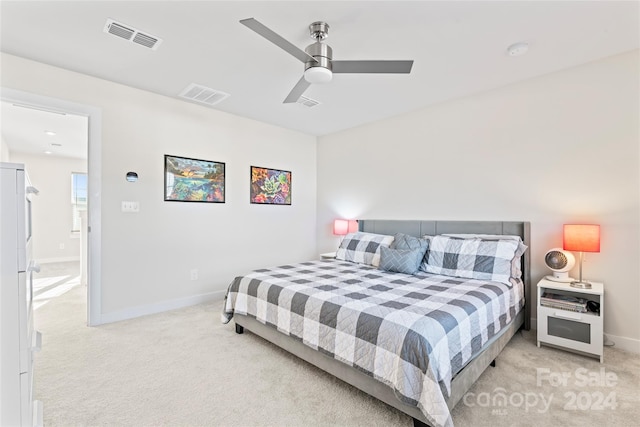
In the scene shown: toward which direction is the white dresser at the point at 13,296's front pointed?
to the viewer's right

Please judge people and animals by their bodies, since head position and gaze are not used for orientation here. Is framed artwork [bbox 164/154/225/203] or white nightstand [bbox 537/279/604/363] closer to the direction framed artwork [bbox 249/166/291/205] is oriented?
the white nightstand

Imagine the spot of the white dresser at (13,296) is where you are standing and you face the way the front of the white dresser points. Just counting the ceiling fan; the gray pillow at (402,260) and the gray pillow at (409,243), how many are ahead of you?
3

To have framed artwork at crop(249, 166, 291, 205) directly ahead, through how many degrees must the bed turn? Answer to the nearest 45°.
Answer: approximately 90° to its right

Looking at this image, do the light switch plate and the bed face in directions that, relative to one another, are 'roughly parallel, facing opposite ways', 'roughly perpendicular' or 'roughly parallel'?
roughly perpendicular

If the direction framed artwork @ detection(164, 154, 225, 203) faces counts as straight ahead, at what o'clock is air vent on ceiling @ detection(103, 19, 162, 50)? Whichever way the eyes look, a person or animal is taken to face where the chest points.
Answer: The air vent on ceiling is roughly at 2 o'clock from the framed artwork.

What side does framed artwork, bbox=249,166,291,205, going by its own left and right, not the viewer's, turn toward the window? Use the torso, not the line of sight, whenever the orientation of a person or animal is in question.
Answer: back

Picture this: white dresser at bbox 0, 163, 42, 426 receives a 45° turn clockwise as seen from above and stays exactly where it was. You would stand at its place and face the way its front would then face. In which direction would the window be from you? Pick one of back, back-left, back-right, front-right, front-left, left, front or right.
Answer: back-left

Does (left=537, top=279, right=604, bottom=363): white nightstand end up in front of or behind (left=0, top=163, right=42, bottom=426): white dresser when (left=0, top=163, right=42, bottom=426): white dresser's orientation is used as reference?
in front

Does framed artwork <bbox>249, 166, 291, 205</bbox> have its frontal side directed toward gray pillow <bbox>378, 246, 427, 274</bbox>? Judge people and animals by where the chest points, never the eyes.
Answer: yes

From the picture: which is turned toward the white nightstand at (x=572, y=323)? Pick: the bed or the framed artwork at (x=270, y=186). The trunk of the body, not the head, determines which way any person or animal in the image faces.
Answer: the framed artwork

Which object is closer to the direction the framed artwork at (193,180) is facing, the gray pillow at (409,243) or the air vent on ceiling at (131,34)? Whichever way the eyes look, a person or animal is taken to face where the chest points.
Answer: the gray pillow

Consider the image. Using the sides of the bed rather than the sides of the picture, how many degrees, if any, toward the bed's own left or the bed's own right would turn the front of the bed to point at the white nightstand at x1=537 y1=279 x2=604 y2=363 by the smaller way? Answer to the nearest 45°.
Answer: approximately 180°
